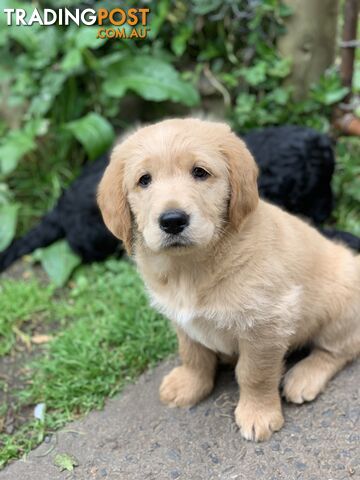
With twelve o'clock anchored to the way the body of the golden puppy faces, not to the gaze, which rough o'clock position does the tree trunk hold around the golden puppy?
The tree trunk is roughly at 5 o'clock from the golden puppy.

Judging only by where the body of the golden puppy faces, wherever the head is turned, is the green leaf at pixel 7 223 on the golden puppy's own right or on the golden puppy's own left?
on the golden puppy's own right

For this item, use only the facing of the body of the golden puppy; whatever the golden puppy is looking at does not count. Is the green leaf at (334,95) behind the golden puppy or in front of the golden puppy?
behind

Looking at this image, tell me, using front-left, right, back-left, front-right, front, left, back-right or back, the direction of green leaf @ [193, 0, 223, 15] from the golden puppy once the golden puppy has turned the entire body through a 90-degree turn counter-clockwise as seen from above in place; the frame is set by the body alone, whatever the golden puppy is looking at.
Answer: back-left

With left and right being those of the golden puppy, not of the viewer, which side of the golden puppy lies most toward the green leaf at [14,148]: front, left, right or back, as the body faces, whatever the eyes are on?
right

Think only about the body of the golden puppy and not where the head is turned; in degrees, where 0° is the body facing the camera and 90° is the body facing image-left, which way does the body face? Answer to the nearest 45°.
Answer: approximately 45°

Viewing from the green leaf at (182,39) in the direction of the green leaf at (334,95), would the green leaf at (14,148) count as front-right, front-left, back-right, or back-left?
back-right

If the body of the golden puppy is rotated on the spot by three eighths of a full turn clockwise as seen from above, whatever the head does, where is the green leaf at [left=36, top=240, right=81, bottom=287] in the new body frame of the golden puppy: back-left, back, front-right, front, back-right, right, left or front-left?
front-left

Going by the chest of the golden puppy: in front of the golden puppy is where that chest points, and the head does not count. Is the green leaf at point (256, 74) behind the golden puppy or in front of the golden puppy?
behind

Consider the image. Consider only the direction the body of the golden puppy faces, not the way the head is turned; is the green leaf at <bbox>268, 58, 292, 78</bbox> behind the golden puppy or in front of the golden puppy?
behind
